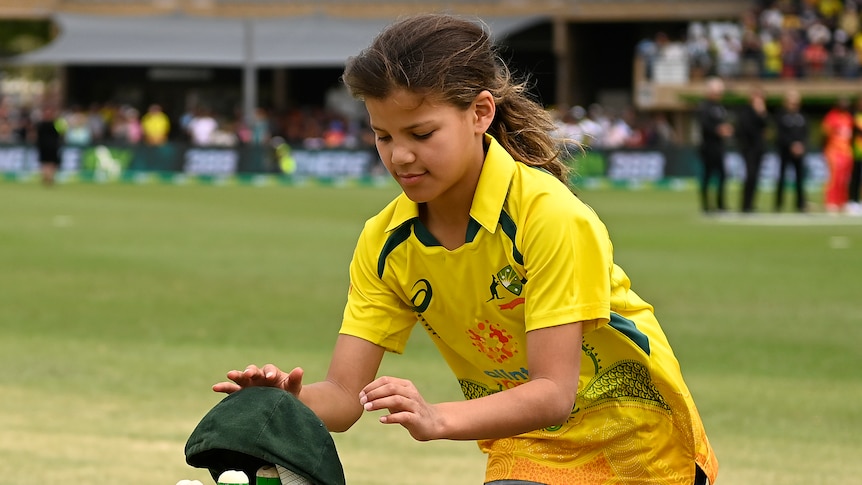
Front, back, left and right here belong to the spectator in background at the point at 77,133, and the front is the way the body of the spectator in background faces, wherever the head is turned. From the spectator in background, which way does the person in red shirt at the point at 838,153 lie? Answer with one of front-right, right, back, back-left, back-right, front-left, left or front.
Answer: front-left

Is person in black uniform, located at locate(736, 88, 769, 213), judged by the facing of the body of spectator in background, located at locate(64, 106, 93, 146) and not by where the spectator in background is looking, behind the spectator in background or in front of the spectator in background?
in front

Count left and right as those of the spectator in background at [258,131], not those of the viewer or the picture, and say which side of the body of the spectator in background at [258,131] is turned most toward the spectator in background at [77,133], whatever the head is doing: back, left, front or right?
right

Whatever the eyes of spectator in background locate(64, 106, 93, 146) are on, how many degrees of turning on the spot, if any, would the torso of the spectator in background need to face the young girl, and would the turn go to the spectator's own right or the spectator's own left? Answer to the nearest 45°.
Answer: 0° — they already face them

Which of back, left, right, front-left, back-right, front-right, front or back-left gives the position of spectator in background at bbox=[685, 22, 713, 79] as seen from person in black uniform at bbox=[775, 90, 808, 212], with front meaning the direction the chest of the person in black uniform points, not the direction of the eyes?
back

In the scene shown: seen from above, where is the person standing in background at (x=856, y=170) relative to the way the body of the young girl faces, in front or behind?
behind
